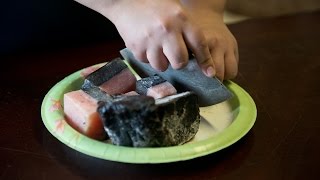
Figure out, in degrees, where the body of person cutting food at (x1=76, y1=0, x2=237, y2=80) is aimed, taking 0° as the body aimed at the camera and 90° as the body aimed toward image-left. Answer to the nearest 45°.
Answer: approximately 0°
